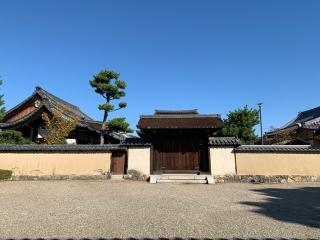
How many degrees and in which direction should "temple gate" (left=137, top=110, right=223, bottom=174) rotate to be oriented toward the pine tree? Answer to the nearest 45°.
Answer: approximately 90° to its right

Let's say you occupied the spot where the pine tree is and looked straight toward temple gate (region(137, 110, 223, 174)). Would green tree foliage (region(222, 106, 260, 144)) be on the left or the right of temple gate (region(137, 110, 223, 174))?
left

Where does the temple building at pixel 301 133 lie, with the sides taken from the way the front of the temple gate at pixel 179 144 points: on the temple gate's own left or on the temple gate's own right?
on the temple gate's own left

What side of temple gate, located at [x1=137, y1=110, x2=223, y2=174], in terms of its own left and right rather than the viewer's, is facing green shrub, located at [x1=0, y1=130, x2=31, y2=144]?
right

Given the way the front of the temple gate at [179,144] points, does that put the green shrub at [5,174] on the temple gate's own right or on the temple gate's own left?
on the temple gate's own right

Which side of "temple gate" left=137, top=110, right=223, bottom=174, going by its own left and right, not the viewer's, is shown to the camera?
front

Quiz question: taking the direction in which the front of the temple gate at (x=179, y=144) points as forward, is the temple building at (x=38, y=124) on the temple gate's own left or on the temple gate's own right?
on the temple gate's own right

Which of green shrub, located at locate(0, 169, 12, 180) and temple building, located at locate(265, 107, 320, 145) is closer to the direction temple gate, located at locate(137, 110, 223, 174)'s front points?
the green shrub

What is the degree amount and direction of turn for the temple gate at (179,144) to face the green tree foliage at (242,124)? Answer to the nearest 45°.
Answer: approximately 135° to its left

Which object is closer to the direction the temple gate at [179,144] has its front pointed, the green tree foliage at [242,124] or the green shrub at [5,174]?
the green shrub

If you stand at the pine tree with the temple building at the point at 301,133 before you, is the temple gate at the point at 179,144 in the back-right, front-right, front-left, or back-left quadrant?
front-right
